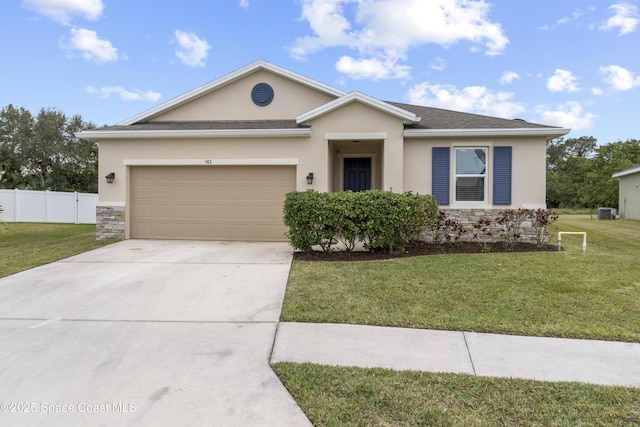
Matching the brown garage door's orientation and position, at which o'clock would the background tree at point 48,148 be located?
The background tree is roughly at 5 o'clock from the brown garage door.

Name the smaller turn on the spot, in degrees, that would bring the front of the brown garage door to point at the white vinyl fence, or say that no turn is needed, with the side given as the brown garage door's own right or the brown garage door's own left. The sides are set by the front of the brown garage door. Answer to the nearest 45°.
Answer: approximately 135° to the brown garage door's own right

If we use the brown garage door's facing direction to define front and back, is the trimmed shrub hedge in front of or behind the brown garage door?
in front

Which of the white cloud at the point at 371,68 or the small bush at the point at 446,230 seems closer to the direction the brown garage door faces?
the small bush

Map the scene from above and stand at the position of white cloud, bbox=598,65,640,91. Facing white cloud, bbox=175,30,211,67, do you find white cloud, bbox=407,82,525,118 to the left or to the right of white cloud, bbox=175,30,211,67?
right

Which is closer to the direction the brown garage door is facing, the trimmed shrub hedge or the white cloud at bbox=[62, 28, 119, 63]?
the trimmed shrub hedge

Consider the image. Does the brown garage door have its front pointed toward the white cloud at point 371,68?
no

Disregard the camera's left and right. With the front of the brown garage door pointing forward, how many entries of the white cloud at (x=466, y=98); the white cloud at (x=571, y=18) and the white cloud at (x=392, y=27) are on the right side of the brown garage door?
0

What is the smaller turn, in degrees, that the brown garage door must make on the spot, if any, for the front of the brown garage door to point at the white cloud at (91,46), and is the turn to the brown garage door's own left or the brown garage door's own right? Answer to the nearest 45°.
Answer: approximately 135° to the brown garage door's own right

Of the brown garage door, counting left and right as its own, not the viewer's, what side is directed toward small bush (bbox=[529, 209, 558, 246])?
left

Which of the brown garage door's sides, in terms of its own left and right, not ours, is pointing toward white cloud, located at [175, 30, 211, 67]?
back

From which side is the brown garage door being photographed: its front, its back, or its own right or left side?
front

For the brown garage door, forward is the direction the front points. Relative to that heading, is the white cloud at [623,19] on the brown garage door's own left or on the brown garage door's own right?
on the brown garage door's own left

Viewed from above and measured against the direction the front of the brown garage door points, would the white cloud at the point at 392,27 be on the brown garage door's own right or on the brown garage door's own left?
on the brown garage door's own left
